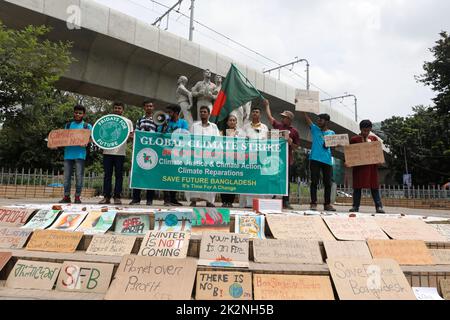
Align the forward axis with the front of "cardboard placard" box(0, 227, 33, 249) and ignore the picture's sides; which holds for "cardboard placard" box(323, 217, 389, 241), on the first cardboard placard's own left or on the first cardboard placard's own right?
on the first cardboard placard's own left

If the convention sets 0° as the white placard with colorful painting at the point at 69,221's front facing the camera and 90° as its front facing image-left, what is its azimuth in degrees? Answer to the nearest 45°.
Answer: approximately 0°

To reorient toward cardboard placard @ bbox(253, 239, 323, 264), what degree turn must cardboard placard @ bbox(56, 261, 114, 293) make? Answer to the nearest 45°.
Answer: approximately 90° to its left

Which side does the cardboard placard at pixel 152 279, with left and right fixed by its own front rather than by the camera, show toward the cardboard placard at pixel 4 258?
right

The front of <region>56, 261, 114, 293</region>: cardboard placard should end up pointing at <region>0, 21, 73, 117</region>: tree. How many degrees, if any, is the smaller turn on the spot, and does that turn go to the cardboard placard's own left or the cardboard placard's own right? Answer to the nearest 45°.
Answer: approximately 180°

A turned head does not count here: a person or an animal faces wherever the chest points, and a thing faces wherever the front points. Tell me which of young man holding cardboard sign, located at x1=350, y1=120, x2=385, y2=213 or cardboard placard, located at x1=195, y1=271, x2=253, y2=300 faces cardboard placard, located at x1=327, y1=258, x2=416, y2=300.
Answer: the young man holding cardboard sign

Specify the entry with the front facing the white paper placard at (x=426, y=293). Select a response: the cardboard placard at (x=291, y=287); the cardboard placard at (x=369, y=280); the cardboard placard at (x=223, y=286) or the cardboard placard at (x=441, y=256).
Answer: the cardboard placard at (x=441, y=256)

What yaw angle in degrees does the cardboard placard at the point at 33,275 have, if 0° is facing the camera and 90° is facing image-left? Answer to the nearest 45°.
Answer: approximately 0°

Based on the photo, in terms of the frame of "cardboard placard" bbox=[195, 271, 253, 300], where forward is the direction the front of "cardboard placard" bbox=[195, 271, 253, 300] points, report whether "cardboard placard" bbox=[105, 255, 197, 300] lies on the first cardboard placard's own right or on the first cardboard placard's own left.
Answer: on the first cardboard placard's own right
